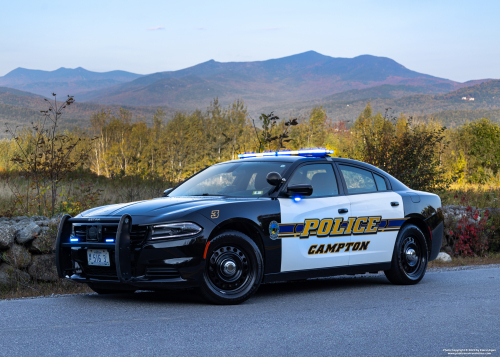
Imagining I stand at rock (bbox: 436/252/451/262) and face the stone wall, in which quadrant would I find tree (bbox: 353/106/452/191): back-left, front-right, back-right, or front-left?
back-right

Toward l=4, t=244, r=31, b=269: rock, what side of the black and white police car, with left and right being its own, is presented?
right

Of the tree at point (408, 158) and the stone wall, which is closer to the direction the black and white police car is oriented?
the stone wall

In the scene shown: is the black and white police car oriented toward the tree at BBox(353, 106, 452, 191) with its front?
no

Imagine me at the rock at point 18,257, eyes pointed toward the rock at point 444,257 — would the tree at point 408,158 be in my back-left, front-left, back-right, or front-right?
front-left

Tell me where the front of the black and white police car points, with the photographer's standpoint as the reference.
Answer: facing the viewer and to the left of the viewer

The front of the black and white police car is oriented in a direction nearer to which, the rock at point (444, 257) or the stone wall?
the stone wall

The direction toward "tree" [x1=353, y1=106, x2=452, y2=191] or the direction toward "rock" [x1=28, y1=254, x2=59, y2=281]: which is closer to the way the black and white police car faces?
the rock

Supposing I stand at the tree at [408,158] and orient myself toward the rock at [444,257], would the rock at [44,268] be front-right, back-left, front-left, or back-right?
front-right

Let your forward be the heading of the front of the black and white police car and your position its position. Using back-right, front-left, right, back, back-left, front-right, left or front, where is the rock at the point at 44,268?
right
